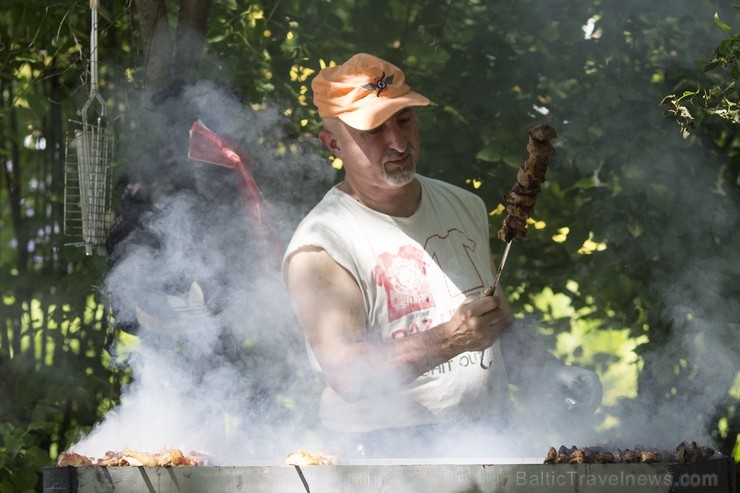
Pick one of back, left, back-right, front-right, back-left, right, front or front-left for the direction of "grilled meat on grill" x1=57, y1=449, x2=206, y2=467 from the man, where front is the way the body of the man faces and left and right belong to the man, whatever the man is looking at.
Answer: right

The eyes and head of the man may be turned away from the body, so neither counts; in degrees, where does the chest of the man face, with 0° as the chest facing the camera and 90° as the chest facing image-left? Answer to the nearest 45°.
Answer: approximately 315°

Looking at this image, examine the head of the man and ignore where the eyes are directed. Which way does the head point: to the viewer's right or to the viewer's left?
to the viewer's right

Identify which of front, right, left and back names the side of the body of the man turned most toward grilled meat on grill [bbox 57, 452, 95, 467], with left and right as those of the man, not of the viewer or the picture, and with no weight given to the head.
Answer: right

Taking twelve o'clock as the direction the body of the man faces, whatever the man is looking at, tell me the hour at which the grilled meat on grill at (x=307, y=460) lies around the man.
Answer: The grilled meat on grill is roughly at 2 o'clock from the man.
